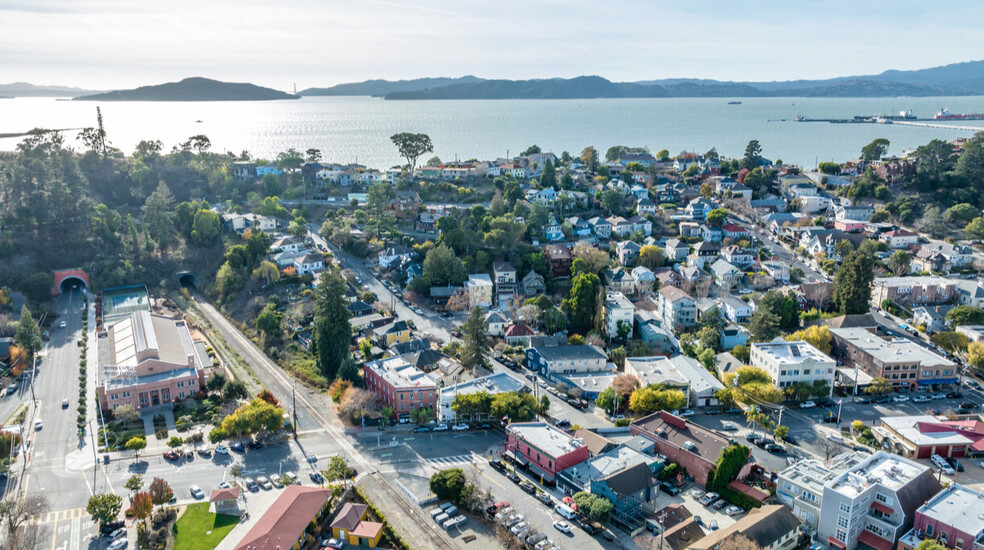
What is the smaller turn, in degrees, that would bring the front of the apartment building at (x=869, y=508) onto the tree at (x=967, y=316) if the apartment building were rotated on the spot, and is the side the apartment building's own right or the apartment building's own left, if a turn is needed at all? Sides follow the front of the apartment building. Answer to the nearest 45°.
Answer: approximately 135° to the apartment building's own right

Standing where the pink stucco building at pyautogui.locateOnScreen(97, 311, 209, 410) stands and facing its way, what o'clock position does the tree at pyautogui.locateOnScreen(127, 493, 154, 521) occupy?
The tree is roughly at 12 o'clock from the pink stucco building.

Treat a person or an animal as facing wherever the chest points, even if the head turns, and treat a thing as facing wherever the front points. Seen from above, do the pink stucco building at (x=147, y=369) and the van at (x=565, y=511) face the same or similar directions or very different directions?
very different directions

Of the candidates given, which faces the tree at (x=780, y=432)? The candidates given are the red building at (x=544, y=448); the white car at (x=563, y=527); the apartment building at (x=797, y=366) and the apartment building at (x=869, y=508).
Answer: the apartment building at (x=797, y=366)

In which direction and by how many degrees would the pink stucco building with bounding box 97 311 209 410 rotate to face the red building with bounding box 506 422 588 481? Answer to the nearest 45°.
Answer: approximately 45° to its left

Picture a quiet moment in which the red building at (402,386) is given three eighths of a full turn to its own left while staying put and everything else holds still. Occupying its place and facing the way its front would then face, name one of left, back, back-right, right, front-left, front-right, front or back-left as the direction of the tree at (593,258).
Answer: front

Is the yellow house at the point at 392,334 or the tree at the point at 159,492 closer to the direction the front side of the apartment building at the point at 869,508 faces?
the tree

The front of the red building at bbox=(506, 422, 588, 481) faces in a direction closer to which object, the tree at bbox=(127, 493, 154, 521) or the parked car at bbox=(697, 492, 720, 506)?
the tree

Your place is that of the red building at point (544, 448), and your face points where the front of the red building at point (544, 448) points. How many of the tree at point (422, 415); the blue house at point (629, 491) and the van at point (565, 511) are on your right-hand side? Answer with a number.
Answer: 1

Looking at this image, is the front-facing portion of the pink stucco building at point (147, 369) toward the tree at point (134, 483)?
yes

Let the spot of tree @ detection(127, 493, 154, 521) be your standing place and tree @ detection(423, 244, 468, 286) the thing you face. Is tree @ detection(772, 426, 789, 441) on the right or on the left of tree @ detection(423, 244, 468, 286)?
right

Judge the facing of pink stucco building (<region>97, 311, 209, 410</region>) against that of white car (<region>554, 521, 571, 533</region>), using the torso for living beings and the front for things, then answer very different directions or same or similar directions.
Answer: very different directions
